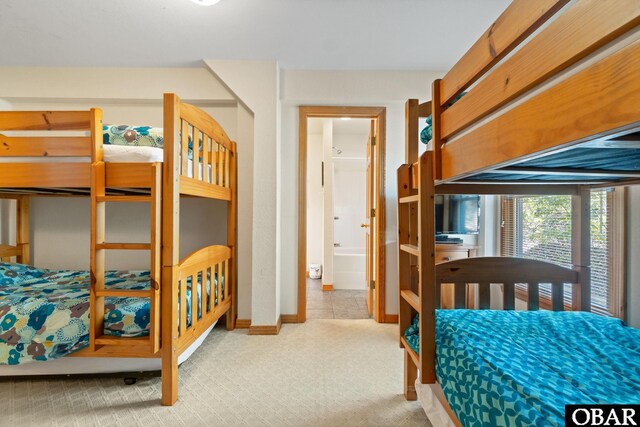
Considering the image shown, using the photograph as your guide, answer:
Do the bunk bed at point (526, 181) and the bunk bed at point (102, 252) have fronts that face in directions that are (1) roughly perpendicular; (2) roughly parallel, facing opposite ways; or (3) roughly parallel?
roughly perpendicular

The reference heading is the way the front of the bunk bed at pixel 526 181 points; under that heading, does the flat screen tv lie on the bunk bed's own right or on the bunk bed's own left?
on the bunk bed's own right

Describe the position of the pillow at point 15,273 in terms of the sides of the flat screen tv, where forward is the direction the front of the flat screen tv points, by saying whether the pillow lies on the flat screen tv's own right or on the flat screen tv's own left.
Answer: on the flat screen tv's own right

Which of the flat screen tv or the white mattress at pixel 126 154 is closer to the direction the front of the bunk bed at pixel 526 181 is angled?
the white mattress

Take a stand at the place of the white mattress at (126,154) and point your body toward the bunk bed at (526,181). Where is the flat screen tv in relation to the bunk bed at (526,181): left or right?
left

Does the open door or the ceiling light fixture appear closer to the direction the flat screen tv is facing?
the ceiling light fixture

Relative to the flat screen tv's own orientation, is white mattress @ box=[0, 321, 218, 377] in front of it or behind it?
in front

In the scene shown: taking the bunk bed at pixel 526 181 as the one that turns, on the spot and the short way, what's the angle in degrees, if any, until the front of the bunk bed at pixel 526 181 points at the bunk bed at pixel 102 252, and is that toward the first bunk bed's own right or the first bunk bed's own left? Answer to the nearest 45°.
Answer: approximately 45° to the first bunk bed's own right

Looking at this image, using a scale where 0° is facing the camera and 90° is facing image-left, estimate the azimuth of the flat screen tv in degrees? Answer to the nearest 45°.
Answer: approximately 0°

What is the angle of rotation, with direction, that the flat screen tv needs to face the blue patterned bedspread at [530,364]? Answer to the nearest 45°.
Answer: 0° — it already faces it

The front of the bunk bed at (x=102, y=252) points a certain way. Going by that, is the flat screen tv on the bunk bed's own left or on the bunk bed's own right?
on the bunk bed's own left
